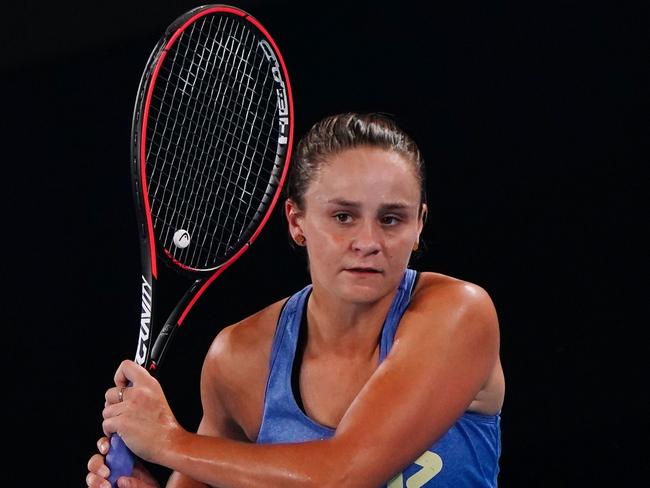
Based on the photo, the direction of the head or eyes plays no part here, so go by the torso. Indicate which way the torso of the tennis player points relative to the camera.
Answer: toward the camera
